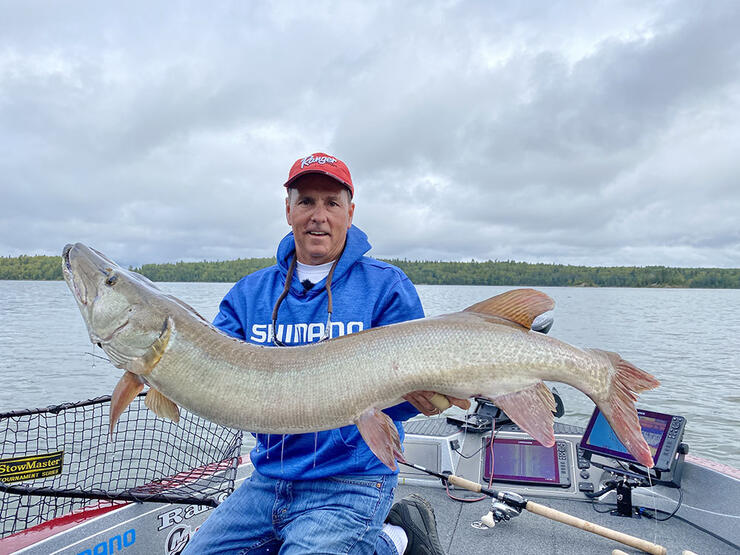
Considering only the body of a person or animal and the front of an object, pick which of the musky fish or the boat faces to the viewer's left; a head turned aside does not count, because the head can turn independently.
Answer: the musky fish

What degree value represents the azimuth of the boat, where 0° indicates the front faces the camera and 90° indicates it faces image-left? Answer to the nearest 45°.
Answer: approximately 180°

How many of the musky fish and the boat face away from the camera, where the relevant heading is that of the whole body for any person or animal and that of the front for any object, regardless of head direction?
1

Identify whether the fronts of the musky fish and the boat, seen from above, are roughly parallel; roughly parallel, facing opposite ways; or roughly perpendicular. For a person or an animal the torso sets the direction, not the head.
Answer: roughly perpendicular

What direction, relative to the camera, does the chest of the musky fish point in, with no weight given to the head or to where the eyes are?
to the viewer's left

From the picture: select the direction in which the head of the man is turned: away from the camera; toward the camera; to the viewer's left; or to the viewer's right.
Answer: toward the camera
